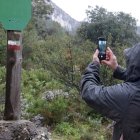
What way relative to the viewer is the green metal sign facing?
toward the camera

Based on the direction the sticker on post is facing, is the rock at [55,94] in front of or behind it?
behind

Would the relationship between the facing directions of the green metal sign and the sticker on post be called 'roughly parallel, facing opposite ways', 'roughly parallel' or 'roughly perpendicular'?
roughly parallel

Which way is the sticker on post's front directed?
toward the camera

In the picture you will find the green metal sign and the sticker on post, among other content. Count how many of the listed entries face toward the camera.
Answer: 2

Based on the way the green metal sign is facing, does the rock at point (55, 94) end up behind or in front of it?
behind
